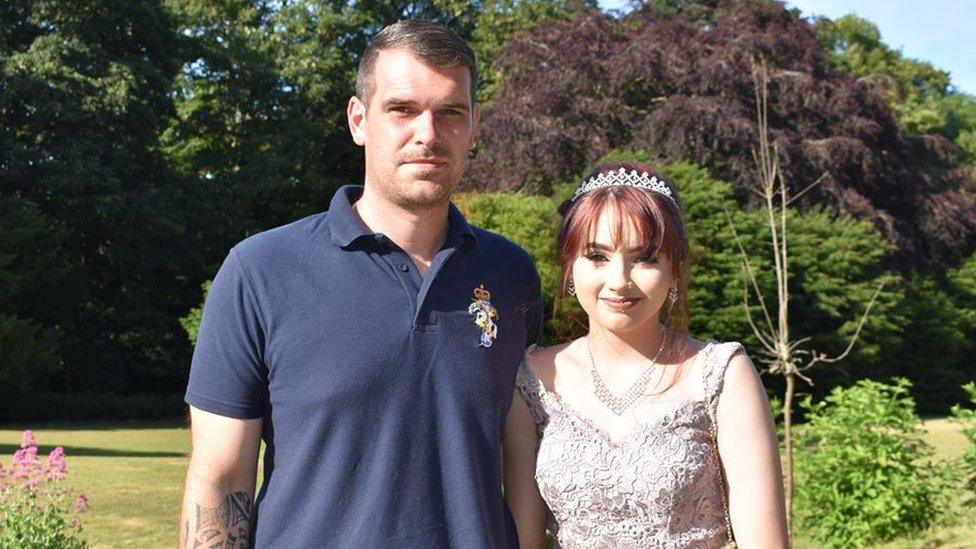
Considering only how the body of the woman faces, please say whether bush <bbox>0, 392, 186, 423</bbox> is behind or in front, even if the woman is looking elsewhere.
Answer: behind

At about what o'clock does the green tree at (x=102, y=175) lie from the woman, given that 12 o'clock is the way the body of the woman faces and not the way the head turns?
The green tree is roughly at 5 o'clock from the woman.

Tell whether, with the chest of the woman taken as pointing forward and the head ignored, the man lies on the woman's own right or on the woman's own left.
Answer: on the woman's own right

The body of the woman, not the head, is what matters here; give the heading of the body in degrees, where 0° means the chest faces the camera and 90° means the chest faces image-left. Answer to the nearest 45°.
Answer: approximately 0°

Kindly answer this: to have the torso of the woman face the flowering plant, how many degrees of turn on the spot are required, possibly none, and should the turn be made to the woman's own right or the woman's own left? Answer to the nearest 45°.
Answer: approximately 135° to the woman's own right

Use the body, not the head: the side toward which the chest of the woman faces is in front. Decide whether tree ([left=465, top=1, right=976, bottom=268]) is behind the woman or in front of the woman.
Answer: behind

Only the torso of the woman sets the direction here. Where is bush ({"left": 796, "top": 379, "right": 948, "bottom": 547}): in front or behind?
behind

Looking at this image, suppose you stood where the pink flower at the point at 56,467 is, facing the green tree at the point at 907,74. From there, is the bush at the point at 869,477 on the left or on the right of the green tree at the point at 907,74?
right

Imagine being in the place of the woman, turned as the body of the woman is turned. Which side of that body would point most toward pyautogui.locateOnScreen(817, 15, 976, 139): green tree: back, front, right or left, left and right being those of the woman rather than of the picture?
back
